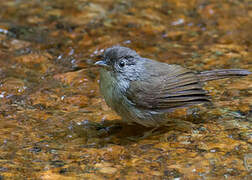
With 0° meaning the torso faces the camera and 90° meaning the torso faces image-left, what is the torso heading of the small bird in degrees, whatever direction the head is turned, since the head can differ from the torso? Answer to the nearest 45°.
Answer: approximately 90°
